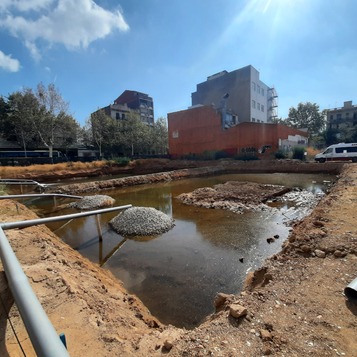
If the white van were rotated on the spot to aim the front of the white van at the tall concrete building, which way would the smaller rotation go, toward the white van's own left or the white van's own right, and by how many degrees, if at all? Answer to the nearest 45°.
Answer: approximately 45° to the white van's own right

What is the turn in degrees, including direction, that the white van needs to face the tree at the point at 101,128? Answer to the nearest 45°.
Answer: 0° — it already faces it

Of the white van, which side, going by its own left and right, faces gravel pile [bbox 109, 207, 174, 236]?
left

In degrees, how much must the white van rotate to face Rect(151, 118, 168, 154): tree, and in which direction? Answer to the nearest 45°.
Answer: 0° — it already faces it

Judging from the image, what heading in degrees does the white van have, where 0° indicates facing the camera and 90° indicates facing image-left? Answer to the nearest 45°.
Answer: approximately 90°

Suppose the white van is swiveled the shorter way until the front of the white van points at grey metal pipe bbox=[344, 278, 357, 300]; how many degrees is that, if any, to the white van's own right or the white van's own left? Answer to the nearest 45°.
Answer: approximately 90° to the white van's own left
